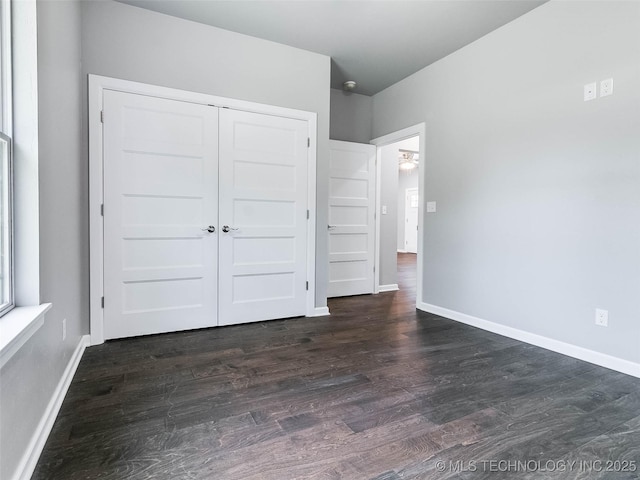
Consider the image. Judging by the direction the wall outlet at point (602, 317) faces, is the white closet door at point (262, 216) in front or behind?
in front

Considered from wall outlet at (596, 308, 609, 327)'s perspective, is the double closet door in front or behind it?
in front

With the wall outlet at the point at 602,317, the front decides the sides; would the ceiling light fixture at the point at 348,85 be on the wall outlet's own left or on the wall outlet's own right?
on the wall outlet's own right

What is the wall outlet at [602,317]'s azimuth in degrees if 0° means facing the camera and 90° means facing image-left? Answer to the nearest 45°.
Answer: approximately 45°

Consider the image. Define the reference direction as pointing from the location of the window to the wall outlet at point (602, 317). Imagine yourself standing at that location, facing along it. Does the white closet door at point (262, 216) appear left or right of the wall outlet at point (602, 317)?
left

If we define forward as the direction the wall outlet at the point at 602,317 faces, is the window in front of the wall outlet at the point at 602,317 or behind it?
in front
